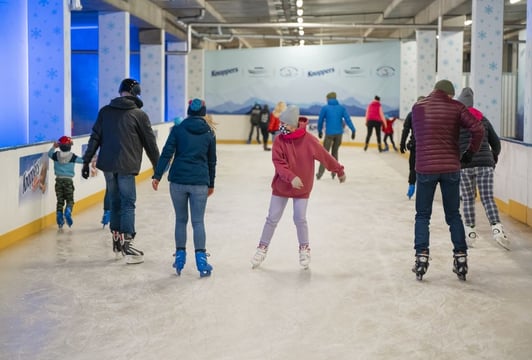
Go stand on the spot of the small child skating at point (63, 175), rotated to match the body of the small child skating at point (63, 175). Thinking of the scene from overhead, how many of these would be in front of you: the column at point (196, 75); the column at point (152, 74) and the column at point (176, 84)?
3

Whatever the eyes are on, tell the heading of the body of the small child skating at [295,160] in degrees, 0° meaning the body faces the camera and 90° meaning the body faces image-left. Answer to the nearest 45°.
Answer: approximately 45°

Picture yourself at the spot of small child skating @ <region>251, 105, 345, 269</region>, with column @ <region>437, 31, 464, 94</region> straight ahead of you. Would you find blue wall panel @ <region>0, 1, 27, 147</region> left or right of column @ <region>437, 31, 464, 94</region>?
left

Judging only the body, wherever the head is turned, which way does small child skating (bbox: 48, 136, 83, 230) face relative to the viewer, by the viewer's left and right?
facing away from the viewer

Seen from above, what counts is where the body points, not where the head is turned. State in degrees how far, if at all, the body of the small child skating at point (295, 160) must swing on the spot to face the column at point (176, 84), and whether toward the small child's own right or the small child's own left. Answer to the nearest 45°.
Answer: approximately 135° to the small child's own right

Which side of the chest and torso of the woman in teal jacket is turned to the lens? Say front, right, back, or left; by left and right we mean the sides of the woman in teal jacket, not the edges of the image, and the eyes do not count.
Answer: back

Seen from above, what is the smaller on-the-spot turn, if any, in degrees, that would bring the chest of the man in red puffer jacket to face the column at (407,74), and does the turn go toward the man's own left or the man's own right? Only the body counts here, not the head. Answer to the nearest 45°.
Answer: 0° — they already face it

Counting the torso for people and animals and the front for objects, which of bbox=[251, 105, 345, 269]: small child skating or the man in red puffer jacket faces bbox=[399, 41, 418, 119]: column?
the man in red puffer jacket

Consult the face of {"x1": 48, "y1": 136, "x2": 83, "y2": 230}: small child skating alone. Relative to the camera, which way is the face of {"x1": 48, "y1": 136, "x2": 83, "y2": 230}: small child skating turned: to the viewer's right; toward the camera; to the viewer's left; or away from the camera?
away from the camera

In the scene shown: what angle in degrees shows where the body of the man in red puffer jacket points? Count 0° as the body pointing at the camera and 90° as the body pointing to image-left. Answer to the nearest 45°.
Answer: approximately 180°

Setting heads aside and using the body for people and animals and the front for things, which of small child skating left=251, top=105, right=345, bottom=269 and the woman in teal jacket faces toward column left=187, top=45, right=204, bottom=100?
the woman in teal jacket
